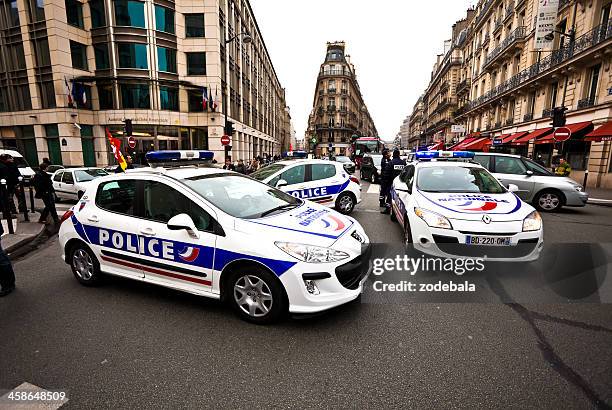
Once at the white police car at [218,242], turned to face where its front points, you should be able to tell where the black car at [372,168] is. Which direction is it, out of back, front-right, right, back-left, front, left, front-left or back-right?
left

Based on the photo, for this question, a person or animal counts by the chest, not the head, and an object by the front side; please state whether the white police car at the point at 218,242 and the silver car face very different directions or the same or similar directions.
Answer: same or similar directions

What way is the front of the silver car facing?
to the viewer's right

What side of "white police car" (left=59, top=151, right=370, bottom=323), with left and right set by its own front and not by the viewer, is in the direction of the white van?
back

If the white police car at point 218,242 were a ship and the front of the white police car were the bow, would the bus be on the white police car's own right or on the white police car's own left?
on the white police car's own left

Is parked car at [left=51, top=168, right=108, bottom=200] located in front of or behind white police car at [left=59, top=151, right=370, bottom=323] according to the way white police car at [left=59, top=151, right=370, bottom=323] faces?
behind

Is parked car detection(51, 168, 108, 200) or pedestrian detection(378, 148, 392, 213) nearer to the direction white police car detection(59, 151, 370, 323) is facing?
the pedestrian

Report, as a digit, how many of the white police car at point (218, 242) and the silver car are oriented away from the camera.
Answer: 0

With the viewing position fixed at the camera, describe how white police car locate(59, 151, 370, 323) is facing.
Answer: facing the viewer and to the right of the viewer

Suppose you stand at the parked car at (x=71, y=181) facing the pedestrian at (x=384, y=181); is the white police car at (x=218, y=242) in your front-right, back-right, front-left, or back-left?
front-right

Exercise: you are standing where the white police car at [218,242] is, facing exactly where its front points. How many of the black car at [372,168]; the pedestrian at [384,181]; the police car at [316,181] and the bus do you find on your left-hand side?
4

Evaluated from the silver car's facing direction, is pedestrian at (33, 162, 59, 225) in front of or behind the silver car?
behind

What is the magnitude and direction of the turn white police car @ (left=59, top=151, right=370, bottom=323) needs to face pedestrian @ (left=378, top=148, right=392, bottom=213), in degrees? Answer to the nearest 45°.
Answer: approximately 90° to its left

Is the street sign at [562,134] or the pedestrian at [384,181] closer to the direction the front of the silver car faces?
the street sign

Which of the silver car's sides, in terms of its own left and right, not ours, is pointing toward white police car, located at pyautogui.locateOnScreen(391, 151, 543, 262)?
right

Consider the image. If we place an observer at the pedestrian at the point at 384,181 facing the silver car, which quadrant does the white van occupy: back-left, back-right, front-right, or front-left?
back-left

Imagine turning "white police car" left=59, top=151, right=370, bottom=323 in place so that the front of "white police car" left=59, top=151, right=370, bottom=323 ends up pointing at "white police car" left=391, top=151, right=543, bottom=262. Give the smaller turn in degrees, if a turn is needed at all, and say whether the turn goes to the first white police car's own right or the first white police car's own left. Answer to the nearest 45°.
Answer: approximately 45° to the first white police car's own left
